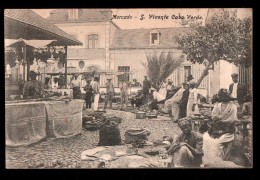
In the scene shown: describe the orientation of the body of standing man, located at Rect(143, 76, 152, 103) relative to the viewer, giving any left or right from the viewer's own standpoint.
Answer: facing the viewer

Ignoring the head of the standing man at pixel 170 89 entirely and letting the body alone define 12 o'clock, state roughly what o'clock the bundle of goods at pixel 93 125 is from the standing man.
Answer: The bundle of goods is roughly at 1 o'clock from the standing man.

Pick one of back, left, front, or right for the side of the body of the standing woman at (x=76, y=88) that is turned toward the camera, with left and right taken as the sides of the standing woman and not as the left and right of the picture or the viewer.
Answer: front

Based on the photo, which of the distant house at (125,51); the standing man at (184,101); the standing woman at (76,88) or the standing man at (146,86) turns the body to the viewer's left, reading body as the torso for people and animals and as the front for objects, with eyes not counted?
the standing man at (184,101)

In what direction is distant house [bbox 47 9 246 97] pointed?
toward the camera
